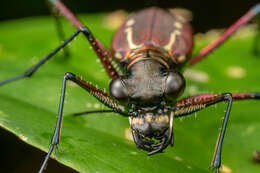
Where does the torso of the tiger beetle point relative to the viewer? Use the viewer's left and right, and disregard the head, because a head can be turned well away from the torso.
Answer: facing the viewer
